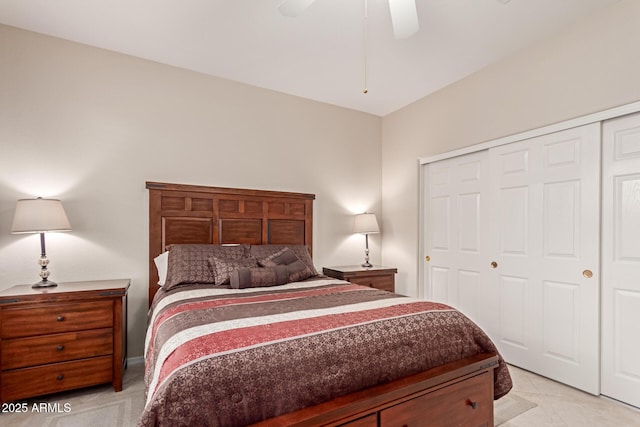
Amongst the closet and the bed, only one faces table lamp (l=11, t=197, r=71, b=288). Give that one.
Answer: the closet

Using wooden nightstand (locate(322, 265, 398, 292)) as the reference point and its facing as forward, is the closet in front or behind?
in front

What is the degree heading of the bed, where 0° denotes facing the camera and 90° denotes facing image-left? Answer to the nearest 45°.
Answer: approximately 315°

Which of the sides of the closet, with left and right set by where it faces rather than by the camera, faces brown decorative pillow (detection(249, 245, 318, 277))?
front

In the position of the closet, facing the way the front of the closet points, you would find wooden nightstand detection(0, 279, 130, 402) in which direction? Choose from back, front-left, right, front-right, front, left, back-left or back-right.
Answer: front

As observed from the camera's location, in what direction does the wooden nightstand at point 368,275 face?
facing the viewer and to the right of the viewer

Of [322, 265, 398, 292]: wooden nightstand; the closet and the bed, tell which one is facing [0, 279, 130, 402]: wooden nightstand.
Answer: the closet

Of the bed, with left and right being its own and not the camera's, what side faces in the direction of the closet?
left

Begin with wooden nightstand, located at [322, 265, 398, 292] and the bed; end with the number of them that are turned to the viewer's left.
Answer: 0

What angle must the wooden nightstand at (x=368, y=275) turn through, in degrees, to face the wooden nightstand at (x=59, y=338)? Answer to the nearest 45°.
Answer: approximately 90° to its right

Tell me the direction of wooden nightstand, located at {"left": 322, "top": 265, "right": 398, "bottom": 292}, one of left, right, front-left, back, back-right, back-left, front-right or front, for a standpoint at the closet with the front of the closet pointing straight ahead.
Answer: front-right

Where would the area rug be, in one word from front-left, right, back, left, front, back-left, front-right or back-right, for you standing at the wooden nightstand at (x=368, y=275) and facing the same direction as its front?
front

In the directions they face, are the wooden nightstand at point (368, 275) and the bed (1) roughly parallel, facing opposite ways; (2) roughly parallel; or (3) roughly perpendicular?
roughly parallel

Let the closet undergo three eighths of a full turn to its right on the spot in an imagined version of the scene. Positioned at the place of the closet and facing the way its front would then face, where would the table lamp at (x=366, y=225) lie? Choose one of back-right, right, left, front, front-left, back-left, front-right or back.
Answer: left

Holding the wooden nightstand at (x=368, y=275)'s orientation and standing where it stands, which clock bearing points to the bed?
The bed is roughly at 2 o'clock from the wooden nightstand.
